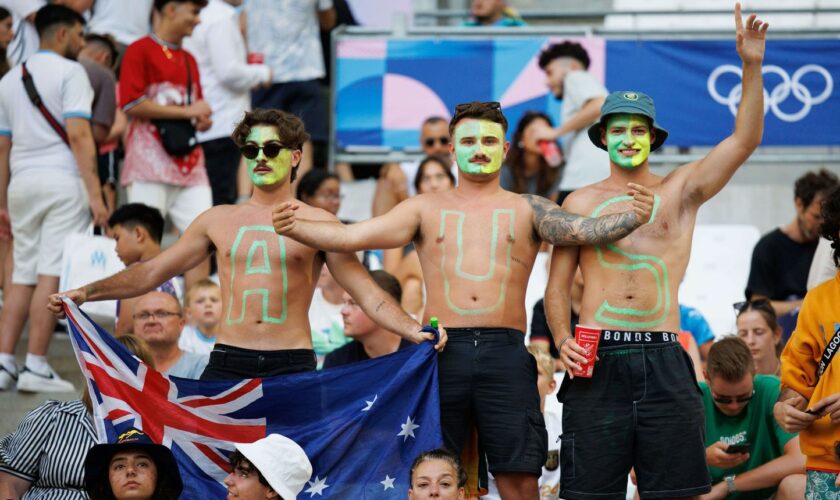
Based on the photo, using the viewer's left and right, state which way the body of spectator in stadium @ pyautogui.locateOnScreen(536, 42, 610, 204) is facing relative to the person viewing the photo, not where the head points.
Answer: facing to the left of the viewer

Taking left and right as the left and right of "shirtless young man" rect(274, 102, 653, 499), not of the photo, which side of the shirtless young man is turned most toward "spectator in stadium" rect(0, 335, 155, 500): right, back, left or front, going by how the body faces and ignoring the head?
right

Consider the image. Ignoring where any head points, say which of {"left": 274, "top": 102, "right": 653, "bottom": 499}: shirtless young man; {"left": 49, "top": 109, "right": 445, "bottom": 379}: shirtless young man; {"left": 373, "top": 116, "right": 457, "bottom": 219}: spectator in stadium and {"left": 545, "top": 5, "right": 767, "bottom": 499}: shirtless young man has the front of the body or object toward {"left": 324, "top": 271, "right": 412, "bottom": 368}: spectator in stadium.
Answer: {"left": 373, "top": 116, "right": 457, "bottom": 219}: spectator in stadium

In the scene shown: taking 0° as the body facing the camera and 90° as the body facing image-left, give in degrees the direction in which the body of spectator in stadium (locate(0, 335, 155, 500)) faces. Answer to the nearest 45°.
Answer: approximately 315°

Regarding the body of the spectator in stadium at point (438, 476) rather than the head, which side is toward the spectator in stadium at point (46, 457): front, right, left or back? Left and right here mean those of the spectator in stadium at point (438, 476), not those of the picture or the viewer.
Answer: right

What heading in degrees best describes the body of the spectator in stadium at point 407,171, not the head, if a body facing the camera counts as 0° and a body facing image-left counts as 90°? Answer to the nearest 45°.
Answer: approximately 0°

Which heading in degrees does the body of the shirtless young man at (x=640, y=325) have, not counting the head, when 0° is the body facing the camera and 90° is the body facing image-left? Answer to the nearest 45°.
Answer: approximately 0°
